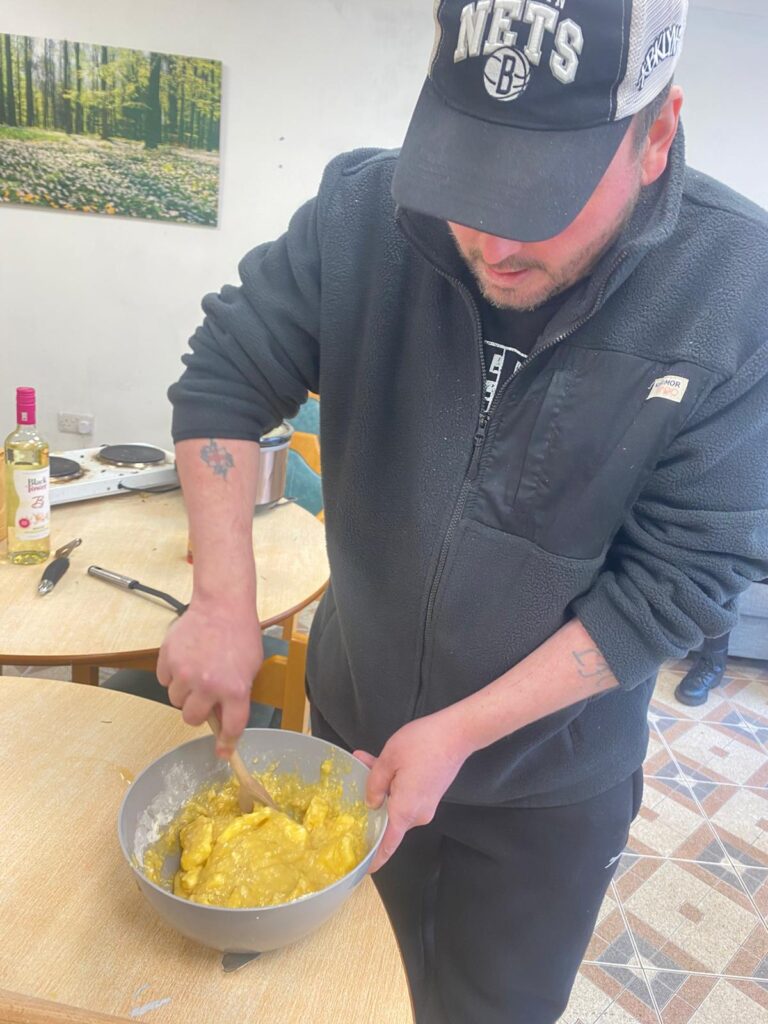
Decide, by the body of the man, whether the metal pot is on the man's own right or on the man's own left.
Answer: on the man's own right

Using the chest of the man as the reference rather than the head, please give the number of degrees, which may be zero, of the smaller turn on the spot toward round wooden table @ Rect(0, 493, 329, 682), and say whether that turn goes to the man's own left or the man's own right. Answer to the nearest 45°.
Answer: approximately 90° to the man's own right

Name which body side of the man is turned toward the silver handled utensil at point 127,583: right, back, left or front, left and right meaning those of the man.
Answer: right

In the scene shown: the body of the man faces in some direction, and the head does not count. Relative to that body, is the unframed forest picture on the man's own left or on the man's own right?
on the man's own right

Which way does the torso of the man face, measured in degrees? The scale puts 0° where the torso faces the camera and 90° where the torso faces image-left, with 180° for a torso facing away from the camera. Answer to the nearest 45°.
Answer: approximately 45°

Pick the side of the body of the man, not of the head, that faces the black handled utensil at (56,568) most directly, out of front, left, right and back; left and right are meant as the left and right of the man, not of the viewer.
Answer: right

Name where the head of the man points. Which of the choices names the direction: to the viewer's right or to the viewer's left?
to the viewer's left

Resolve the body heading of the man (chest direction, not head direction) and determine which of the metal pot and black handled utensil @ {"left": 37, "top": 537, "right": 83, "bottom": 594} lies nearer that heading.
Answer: the black handled utensil

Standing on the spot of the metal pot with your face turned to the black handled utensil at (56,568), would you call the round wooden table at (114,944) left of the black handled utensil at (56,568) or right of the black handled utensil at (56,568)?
left

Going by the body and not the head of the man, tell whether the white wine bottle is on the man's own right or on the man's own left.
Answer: on the man's own right
